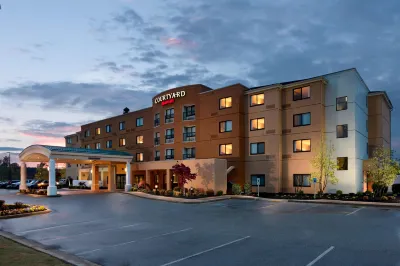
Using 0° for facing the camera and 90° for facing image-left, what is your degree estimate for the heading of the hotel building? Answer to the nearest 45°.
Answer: approximately 45°

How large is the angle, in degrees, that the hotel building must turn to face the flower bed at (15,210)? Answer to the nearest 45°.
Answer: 0° — it already faces it

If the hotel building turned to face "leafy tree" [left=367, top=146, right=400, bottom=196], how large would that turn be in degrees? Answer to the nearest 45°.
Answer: approximately 90° to its left
